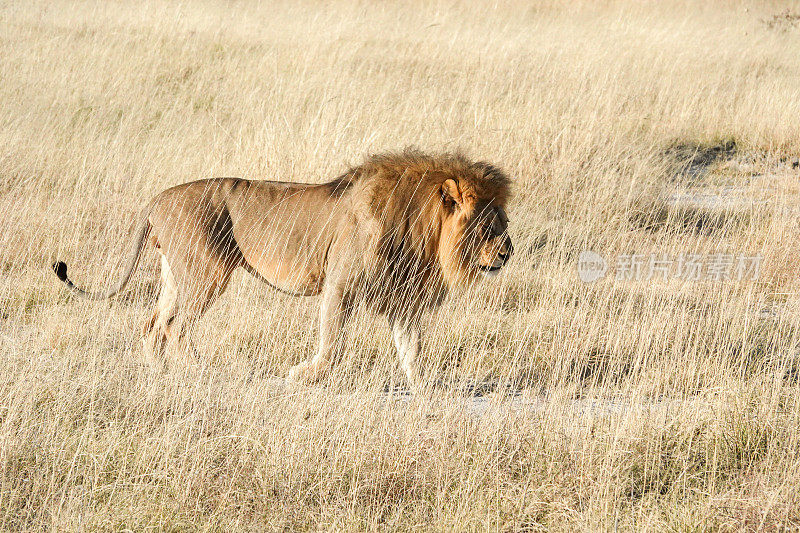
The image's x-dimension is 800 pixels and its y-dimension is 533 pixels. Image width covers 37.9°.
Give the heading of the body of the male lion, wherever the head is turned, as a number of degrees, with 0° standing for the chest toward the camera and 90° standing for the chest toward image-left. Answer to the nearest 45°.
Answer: approximately 270°
